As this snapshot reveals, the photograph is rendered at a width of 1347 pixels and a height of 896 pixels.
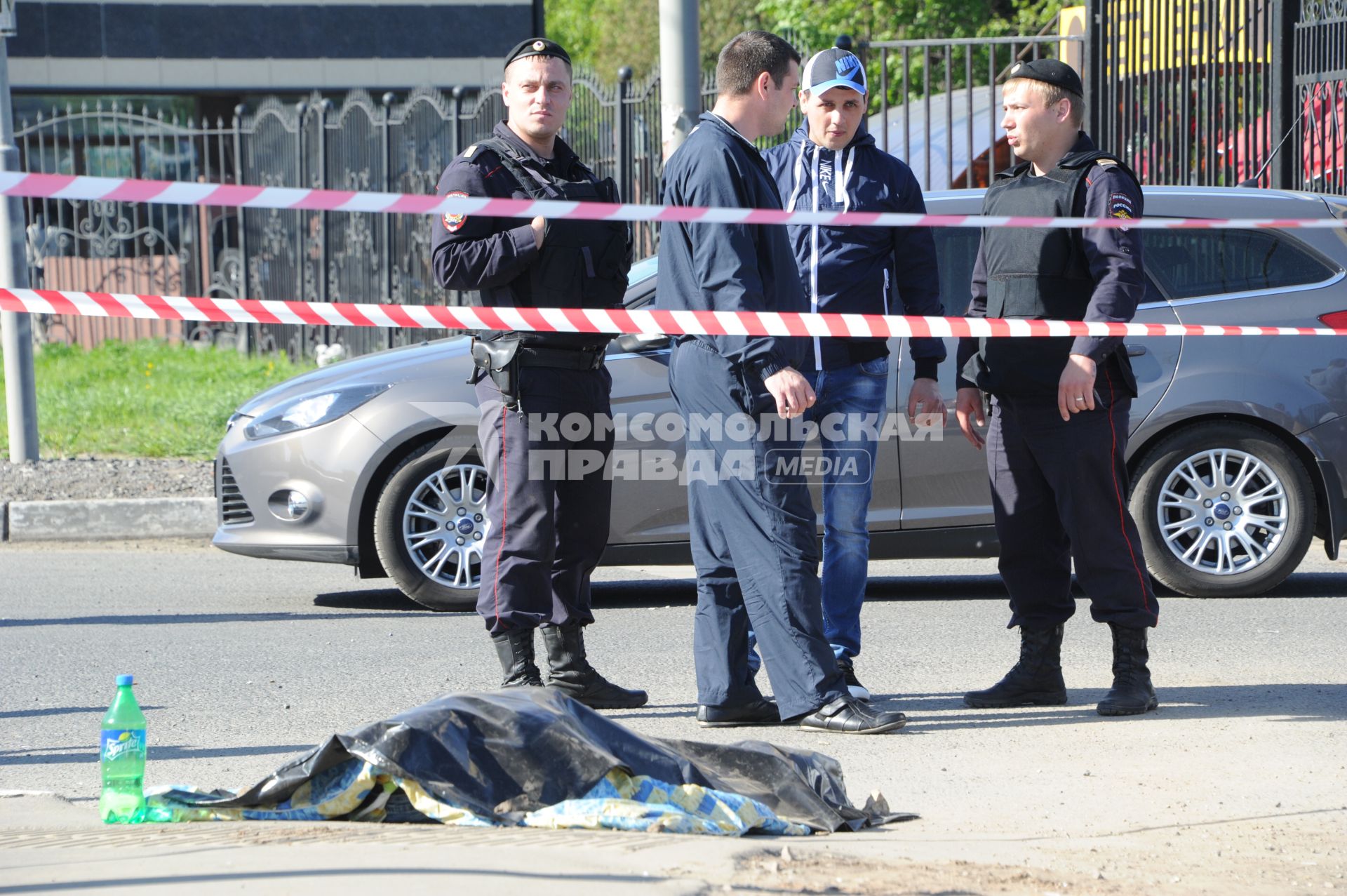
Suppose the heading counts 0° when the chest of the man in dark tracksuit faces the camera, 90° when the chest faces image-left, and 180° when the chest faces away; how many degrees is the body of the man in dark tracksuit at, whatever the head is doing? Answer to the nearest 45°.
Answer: approximately 270°

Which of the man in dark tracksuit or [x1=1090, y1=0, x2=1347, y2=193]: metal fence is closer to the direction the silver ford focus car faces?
the man in dark tracksuit

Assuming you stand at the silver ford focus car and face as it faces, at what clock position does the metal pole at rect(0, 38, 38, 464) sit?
The metal pole is roughly at 1 o'clock from the silver ford focus car.

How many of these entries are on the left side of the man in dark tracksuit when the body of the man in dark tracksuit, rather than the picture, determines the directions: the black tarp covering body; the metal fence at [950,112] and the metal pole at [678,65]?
2

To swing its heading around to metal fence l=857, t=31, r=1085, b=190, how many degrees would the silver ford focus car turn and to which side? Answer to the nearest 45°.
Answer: approximately 90° to its right

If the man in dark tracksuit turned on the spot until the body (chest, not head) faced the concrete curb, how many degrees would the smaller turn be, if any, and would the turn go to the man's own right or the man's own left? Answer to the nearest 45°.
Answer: approximately 135° to the man's own left

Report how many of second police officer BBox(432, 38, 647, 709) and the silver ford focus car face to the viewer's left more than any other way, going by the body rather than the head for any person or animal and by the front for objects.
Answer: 1

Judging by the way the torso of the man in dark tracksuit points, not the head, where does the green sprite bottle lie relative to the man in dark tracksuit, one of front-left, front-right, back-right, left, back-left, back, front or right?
back-right

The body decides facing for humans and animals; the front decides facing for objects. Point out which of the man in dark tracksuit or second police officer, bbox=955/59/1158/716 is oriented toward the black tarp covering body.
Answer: the second police officer

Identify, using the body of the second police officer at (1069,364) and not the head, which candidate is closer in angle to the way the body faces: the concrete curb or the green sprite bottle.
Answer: the green sprite bottle

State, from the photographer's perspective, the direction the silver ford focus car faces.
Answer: facing to the left of the viewer

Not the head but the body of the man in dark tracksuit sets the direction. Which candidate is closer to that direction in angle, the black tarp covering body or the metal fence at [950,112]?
the metal fence
